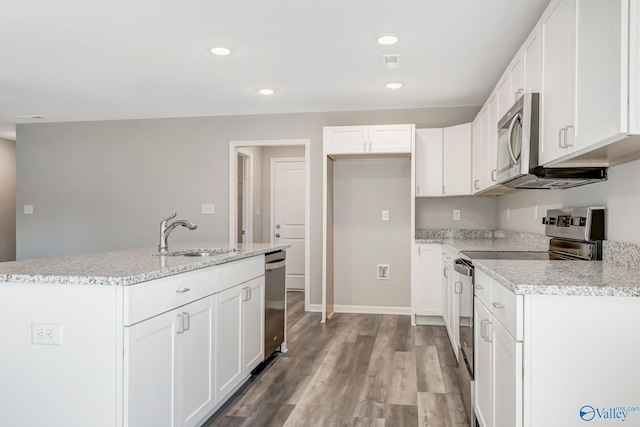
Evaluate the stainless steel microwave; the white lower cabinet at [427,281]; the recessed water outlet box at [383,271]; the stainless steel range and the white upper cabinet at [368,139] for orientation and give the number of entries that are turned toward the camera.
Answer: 3

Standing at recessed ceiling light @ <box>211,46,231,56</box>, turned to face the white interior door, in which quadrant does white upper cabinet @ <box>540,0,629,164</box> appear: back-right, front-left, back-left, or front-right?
back-right

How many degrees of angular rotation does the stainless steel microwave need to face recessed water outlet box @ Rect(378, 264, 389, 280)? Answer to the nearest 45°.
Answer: approximately 45° to its right

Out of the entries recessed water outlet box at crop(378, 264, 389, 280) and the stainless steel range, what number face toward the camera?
1

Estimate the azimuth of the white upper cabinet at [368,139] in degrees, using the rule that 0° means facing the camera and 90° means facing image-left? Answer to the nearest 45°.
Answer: approximately 0°

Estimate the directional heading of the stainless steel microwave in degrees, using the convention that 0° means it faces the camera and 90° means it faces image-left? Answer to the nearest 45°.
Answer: approximately 90°

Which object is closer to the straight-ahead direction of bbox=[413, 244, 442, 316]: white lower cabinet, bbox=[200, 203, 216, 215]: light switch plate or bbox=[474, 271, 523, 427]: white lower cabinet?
the white lower cabinet
